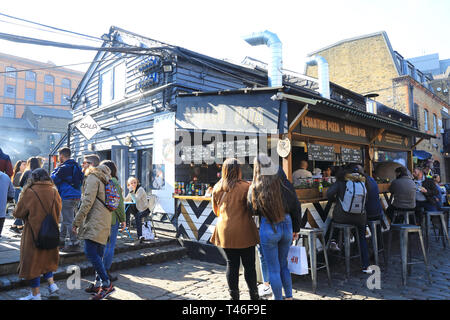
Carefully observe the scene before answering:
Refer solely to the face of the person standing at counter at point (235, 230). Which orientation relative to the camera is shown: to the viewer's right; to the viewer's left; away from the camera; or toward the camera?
away from the camera

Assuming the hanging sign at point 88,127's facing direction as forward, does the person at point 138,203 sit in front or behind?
in front

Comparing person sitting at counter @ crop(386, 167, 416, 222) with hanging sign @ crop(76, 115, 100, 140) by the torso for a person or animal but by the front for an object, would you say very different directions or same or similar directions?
very different directions

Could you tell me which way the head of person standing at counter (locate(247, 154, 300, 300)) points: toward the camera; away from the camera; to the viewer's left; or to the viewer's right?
away from the camera

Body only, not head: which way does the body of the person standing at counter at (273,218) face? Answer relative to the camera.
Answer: away from the camera

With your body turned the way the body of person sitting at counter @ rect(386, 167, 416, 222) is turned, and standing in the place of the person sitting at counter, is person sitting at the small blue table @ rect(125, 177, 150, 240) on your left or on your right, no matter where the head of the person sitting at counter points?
on your left

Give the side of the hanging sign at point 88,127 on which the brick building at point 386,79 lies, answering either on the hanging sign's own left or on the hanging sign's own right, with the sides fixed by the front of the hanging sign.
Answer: on the hanging sign's own left

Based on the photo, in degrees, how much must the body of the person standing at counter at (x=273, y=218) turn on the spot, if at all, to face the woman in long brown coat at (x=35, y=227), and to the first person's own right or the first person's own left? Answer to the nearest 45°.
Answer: approximately 90° to the first person's own left

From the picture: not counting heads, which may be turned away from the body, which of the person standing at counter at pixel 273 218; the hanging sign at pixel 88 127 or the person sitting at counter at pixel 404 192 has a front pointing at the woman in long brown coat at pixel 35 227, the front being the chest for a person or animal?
the hanging sign

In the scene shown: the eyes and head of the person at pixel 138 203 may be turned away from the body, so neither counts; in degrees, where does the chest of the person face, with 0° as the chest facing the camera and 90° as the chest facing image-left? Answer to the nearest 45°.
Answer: approximately 45°

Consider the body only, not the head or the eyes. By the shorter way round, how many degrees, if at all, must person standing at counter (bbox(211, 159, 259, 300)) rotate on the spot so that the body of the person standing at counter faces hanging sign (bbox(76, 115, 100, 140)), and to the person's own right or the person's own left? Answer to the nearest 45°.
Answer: approximately 45° to the person's own left

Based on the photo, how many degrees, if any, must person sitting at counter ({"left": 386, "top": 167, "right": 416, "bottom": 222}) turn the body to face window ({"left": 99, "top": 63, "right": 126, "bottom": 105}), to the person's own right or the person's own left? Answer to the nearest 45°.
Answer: approximately 45° to the person's own left

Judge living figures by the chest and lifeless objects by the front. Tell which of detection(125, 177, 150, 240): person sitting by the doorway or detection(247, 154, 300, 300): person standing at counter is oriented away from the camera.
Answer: detection(247, 154, 300, 300): person standing at counter

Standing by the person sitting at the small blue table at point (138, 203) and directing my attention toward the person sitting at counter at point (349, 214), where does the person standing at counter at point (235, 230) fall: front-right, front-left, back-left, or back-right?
front-right

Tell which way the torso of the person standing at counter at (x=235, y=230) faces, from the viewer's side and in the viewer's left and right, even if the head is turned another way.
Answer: facing away from the viewer

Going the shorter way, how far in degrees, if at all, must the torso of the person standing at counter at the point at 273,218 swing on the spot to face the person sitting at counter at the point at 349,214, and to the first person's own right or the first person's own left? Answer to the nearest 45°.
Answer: approximately 45° to the first person's own right

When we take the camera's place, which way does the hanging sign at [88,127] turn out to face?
facing the viewer

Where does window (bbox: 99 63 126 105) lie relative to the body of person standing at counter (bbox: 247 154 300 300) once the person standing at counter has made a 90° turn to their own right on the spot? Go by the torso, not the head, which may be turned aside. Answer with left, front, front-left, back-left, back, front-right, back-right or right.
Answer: back-left
